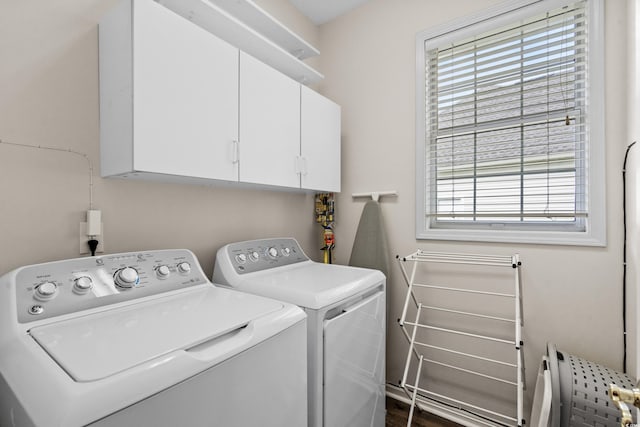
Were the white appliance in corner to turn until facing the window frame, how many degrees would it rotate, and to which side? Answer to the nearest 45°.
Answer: approximately 45° to its left

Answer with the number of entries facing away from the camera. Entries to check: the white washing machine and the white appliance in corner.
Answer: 0

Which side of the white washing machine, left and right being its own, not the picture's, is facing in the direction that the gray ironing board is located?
left

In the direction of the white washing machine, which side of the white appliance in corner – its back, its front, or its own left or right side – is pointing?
right

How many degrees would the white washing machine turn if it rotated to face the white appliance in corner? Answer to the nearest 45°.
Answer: approximately 45° to its left

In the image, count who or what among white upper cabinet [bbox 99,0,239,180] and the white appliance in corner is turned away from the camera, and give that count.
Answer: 0

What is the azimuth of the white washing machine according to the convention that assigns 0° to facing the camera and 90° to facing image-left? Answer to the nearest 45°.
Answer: approximately 315°

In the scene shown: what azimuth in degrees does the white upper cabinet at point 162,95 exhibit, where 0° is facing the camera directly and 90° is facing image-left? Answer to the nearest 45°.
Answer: approximately 315°

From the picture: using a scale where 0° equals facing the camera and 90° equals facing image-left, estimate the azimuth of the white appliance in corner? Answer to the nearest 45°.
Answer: approximately 315°

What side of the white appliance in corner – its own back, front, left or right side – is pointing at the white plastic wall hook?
left
